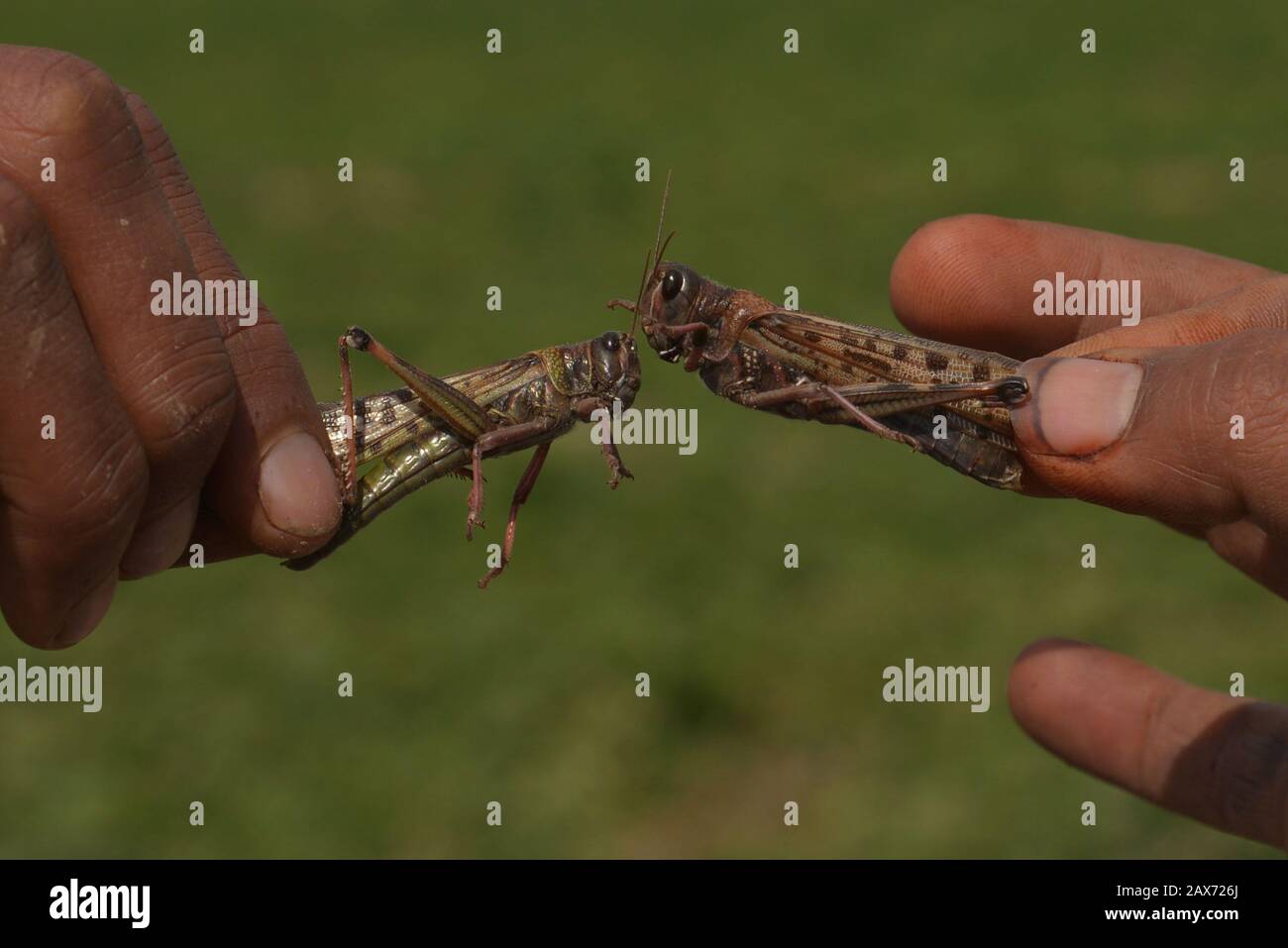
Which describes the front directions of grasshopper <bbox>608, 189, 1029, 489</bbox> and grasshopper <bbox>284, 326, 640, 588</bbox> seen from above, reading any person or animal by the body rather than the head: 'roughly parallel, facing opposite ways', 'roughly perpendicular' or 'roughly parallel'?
roughly parallel, facing opposite ways

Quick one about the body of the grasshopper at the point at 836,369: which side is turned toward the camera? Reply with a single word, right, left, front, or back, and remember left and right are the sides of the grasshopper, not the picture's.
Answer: left

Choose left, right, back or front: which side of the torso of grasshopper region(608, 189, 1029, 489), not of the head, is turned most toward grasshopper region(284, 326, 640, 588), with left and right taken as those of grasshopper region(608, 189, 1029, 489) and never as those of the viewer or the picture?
front

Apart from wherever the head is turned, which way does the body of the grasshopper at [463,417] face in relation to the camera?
to the viewer's right

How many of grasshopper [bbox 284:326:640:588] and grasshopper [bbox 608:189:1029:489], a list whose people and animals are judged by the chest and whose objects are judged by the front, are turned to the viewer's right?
1

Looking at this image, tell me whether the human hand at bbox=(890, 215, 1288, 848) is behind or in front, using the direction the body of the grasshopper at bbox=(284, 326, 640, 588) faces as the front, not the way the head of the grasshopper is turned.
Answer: in front

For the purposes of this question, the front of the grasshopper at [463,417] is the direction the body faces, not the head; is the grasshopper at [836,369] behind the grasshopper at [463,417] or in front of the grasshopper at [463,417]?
in front
